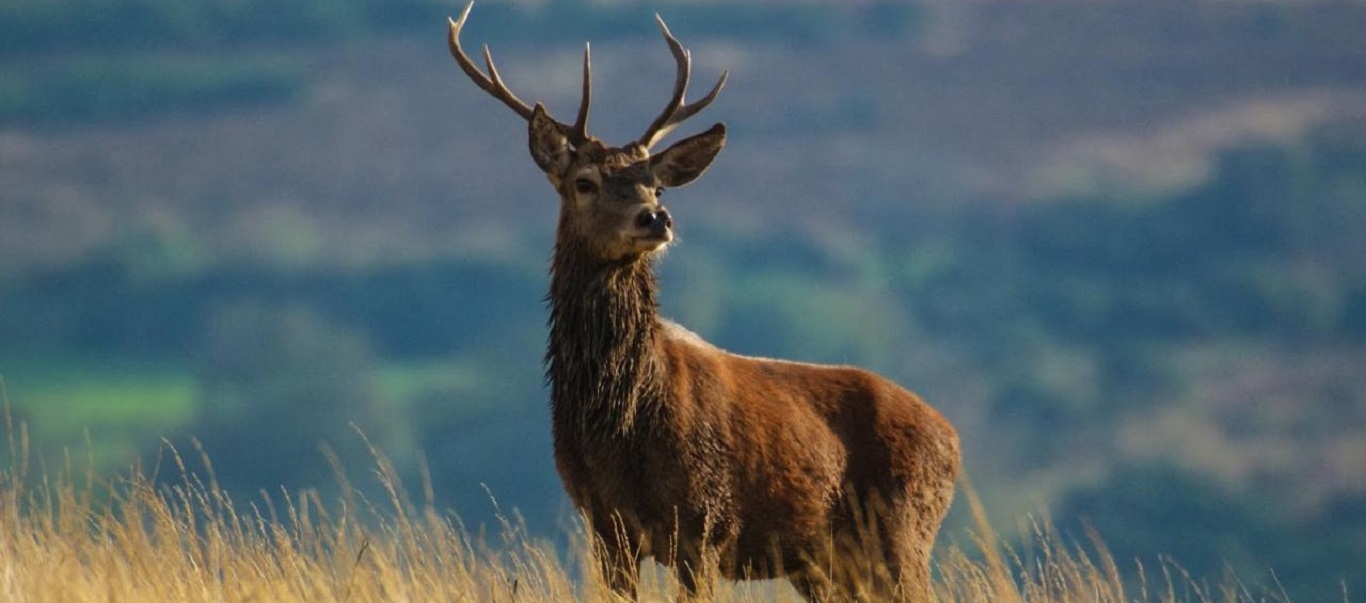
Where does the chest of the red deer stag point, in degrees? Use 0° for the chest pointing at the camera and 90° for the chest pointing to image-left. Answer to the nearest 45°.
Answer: approximately 45°
